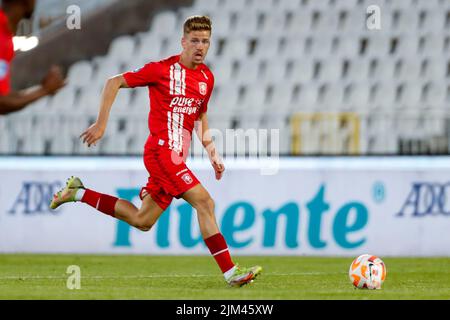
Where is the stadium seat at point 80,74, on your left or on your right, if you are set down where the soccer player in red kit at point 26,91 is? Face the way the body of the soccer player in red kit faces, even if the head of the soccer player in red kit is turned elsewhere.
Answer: on your left

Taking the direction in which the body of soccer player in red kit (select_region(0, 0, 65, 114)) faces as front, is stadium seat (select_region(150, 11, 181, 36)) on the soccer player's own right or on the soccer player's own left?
on the soccer player's own left

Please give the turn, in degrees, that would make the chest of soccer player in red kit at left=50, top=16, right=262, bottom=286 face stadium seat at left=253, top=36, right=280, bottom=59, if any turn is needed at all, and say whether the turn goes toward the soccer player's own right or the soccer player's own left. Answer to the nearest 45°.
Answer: approximately 135° to the soccer player's own left

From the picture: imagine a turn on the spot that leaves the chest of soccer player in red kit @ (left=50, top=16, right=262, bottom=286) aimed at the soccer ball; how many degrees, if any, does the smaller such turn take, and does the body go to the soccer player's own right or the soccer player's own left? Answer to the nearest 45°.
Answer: approximately 45° to the soccer player's own left

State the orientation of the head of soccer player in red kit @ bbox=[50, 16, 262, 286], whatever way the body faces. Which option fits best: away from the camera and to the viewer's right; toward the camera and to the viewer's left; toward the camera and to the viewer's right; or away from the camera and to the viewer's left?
toward the camera and to the viewer's right

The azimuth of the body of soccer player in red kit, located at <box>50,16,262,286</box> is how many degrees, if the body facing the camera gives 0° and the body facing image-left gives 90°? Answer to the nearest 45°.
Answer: approximately 315°

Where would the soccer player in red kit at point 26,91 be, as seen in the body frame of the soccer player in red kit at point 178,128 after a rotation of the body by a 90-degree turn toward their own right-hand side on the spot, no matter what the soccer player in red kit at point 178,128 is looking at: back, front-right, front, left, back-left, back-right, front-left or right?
front

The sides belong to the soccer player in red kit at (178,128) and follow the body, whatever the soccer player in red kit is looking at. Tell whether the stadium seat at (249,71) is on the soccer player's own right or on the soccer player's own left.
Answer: on the soccer player's own left

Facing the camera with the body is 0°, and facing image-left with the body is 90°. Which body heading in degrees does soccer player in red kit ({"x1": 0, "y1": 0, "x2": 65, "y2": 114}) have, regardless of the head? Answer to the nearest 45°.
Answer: approximately 270°
